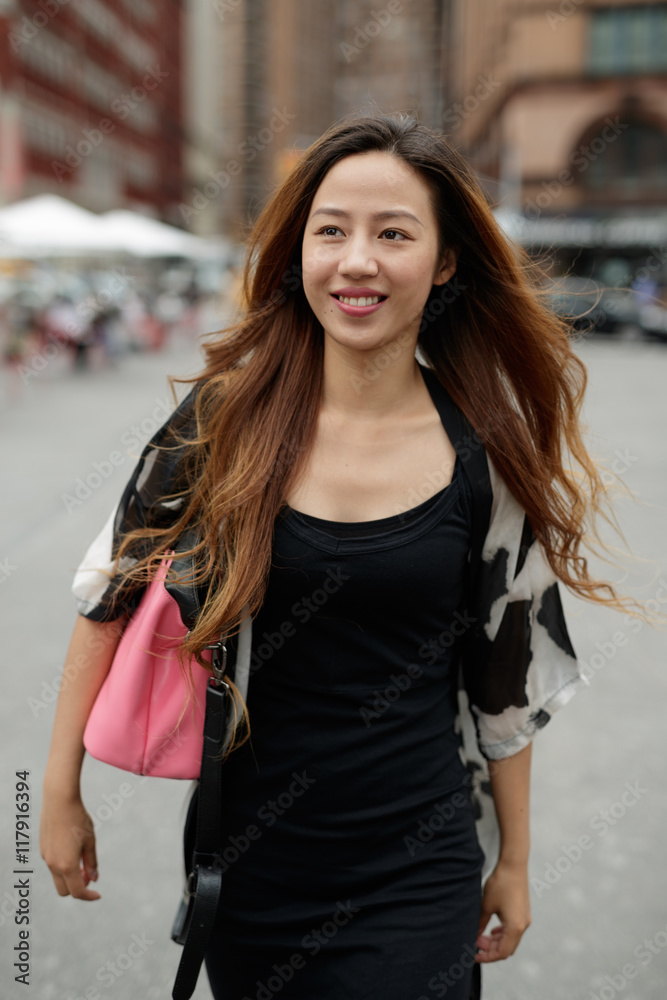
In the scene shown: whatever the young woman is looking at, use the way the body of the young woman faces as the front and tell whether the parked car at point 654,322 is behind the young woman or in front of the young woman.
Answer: behind

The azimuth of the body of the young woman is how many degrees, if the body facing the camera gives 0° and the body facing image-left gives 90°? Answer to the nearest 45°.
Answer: approximately 0°

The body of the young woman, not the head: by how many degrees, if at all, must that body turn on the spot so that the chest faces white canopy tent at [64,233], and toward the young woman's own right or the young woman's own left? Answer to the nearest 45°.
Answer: approximately 180°

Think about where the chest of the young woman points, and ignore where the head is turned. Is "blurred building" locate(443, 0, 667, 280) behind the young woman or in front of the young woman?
behind

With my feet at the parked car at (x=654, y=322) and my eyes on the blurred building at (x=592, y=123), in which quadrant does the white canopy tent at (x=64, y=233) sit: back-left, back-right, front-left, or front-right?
back-left

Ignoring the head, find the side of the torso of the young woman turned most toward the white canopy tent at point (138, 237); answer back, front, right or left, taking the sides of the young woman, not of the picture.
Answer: back
